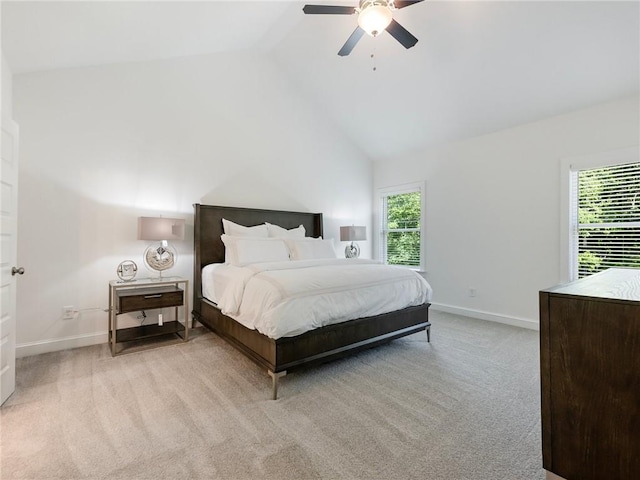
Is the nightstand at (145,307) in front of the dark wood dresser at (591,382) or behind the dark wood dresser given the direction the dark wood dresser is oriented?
in front

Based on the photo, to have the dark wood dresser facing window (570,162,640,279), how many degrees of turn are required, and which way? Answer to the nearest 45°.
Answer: approximately 90° to its right

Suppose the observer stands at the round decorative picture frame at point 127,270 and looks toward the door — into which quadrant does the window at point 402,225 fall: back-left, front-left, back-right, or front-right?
back-left

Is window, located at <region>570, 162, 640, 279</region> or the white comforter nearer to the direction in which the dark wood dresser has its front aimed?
the white comforter

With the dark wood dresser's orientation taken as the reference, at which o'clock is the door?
The door is roughly at 11 o'clock from the dark wood dresser.

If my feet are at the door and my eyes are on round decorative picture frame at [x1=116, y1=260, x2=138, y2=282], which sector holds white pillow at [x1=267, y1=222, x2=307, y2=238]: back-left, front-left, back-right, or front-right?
front-right

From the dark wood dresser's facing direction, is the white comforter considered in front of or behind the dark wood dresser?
in front

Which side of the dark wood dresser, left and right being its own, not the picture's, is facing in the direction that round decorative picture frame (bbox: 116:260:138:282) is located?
front

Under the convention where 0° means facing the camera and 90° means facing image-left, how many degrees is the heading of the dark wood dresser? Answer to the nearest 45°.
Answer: approximately 90°

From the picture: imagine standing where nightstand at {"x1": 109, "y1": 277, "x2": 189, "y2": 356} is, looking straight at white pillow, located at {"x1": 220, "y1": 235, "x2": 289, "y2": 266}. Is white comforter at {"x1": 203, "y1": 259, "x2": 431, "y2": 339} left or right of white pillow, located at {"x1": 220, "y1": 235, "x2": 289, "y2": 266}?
right
